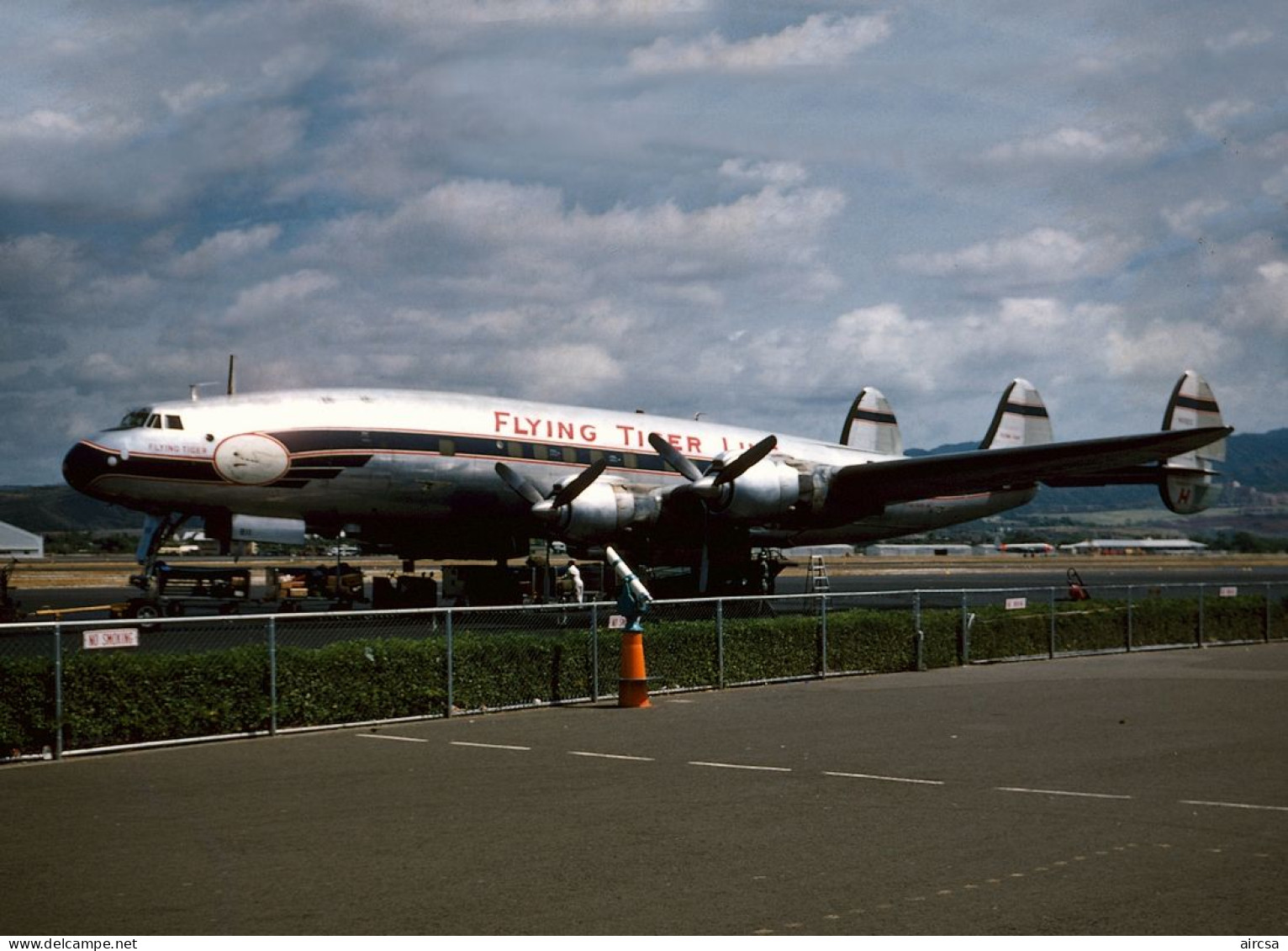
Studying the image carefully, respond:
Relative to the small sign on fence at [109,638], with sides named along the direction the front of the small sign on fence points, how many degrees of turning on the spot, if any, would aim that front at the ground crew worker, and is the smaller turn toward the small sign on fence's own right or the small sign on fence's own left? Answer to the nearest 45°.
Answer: approximately 135° to the small sign on fence's own left

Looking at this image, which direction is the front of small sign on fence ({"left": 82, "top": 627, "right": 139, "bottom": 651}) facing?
toward the camera

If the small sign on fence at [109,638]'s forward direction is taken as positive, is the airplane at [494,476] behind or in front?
behind

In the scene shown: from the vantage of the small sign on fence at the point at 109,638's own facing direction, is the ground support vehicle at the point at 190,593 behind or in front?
behind
